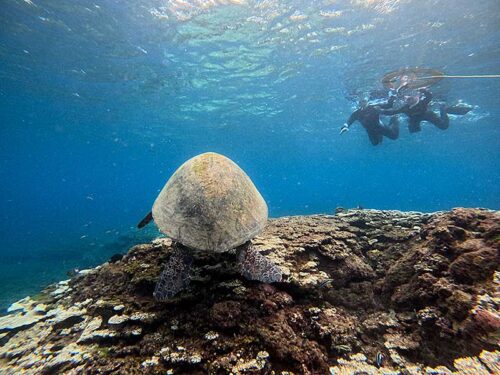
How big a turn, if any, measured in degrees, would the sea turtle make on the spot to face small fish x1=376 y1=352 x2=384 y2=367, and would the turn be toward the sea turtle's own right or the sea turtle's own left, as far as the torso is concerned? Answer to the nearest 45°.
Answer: approximately 135° to the sea turtle's own right

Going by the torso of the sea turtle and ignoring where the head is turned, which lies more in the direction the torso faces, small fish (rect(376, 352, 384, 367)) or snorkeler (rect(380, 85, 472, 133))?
the snorkeler

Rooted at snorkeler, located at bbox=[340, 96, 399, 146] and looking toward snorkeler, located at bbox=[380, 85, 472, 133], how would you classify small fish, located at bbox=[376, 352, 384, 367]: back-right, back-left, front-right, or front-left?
back-right

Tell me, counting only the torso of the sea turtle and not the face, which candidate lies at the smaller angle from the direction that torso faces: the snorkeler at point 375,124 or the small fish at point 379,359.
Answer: the snorkeler

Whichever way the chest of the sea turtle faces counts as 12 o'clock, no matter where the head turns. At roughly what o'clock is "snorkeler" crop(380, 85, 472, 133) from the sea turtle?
The snorkeler is roughly at 2 o'clock from the sea turtle.

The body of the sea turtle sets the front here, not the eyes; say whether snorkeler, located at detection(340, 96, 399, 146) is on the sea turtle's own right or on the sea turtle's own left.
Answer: on the sea turtle's own right

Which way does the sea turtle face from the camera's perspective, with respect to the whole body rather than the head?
away from the camera
